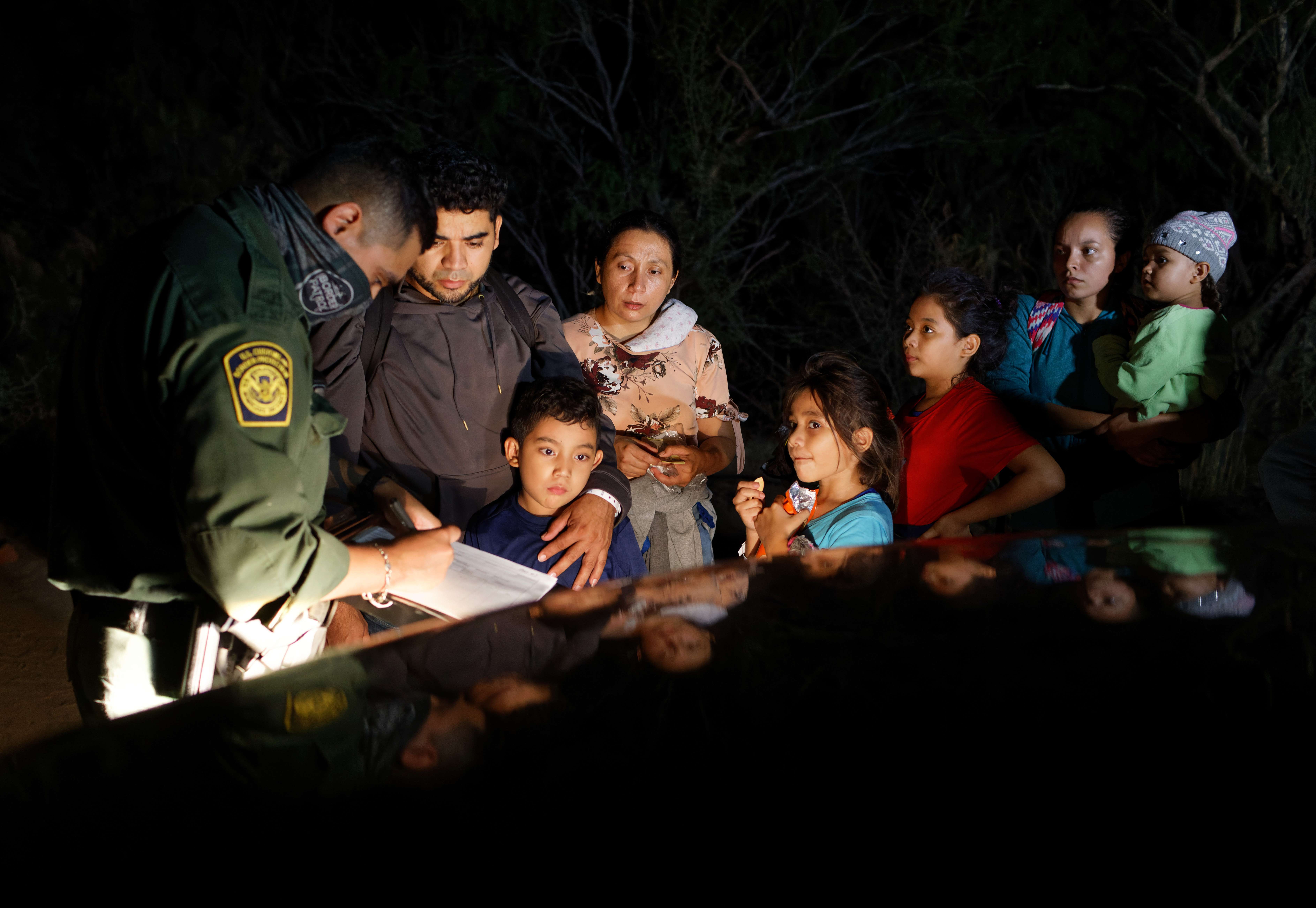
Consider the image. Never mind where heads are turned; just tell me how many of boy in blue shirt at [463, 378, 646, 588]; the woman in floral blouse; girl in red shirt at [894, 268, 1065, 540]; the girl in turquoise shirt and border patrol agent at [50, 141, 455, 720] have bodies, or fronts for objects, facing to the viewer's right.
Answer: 1

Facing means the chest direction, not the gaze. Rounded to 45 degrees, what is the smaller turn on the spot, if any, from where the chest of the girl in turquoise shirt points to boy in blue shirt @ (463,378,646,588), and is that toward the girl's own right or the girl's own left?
approximately 45° to the girl's own right

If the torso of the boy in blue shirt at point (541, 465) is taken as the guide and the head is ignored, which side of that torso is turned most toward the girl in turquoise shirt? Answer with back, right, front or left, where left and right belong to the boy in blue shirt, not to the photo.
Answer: left

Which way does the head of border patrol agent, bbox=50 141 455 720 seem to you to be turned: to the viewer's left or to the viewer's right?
to the viewer's right

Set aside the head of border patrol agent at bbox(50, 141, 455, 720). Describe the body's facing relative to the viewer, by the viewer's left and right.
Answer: facing to the right of the viewer

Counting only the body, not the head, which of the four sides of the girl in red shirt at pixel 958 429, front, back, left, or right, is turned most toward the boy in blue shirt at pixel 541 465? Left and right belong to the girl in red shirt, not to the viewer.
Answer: front

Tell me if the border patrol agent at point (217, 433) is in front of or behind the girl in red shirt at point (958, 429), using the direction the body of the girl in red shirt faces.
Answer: in front

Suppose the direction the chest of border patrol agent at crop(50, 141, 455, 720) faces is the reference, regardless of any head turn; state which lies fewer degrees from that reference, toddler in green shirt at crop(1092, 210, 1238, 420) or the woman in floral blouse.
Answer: the toddler in green shirt

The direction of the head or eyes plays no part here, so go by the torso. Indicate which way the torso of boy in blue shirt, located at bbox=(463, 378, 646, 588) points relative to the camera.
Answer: toward the camera

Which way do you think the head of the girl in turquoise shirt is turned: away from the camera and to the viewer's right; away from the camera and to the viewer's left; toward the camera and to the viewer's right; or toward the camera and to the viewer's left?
toward the camera and to the viewer's left

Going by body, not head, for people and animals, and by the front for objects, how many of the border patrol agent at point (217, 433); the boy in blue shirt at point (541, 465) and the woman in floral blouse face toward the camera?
2

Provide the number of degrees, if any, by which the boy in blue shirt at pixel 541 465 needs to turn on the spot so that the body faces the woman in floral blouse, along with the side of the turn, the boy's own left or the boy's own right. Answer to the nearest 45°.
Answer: approximately 135° to the boy's own left

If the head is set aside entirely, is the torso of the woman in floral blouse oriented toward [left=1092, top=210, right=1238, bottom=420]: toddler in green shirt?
no
